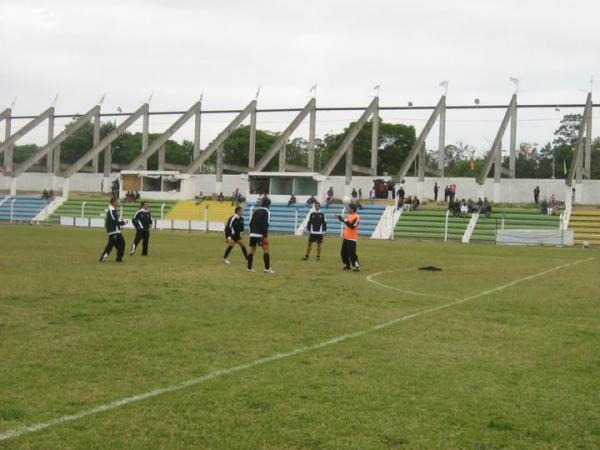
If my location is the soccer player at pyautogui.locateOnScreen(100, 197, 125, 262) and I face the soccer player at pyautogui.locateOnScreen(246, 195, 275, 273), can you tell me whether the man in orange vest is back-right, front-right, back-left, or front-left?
front-left

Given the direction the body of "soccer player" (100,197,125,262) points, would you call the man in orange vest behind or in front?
in front

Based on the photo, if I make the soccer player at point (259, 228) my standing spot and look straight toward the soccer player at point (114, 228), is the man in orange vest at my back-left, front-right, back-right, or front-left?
back-right

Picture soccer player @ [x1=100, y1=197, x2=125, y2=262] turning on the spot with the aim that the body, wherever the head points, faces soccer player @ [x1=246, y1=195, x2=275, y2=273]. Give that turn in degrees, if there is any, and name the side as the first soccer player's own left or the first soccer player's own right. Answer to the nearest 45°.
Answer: approximately 45° to the first soccer player's own right

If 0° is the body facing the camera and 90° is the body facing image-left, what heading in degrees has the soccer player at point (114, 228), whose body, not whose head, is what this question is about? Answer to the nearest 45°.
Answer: approximately 270°

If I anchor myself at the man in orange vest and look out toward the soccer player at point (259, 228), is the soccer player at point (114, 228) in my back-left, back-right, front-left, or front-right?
front-right
